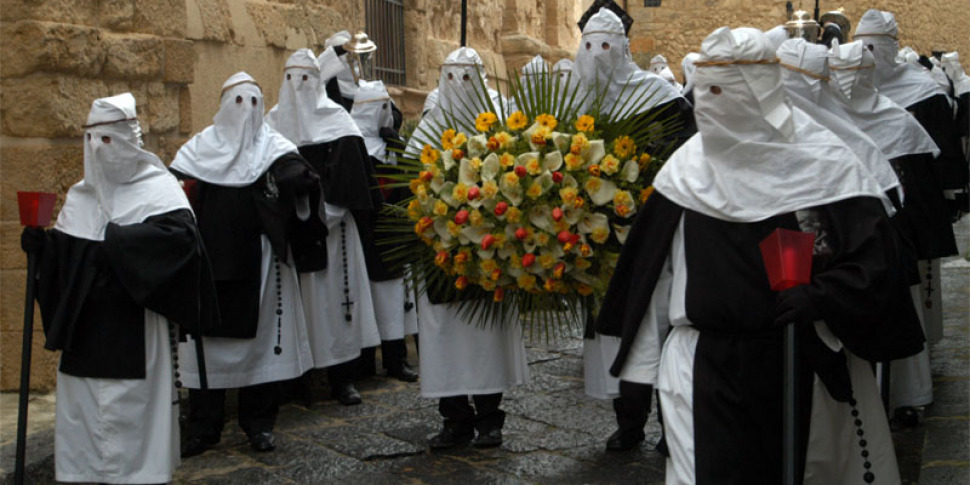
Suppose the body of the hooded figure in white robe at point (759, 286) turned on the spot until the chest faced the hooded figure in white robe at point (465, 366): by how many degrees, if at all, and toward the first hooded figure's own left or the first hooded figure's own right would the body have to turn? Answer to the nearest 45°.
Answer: approximately 90° to the first hooded figure's own right

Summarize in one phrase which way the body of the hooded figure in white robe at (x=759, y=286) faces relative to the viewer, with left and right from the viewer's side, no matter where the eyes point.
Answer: facing the viewer and to the left of the viewer

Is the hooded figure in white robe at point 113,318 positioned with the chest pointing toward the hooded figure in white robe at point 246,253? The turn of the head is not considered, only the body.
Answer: no

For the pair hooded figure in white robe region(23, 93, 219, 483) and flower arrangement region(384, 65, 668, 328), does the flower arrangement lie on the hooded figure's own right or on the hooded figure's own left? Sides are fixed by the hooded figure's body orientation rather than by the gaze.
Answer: on the hooded figure's own left

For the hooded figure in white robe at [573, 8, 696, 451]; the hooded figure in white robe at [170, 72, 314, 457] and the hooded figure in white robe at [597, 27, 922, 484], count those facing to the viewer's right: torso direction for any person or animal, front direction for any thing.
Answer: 0

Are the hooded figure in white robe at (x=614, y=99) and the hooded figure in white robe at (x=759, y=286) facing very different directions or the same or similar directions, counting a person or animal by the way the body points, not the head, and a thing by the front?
same or similar directions

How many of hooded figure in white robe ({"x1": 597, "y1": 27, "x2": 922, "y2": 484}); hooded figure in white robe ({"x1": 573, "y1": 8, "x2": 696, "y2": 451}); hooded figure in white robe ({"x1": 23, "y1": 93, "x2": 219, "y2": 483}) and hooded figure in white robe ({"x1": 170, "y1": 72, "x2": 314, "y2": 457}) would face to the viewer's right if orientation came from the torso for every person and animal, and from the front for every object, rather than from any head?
0

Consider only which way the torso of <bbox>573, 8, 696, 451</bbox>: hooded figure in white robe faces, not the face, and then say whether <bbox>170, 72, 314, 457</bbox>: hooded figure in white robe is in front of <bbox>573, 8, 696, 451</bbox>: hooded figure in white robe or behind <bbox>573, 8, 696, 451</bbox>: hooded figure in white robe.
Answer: in front

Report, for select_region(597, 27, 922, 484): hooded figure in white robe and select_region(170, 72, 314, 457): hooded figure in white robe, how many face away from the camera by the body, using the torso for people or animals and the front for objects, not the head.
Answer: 0

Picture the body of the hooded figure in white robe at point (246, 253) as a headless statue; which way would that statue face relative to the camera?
toward the camera

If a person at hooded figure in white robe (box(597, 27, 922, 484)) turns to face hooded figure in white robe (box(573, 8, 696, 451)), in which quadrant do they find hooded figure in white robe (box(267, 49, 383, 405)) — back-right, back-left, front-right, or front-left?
front-left

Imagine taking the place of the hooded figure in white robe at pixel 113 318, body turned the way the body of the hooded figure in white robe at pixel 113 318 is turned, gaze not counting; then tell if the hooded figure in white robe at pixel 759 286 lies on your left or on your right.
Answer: on your left

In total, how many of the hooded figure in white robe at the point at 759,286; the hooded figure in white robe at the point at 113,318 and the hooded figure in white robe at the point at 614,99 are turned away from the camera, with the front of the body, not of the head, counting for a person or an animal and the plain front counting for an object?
0
